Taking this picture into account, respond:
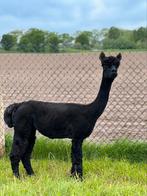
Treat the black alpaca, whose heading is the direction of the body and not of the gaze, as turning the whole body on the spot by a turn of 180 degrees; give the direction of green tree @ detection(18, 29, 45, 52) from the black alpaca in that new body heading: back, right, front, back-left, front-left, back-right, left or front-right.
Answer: right

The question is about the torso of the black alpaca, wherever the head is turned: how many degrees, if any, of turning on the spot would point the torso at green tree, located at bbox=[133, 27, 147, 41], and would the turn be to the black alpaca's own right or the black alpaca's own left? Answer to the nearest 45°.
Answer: approximately 90° to the black alpaca's own left

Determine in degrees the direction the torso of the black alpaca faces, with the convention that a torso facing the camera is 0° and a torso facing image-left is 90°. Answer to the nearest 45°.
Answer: approximately 270°

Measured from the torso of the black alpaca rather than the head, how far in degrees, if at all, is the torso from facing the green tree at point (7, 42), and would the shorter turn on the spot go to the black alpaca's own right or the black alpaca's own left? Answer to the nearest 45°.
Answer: approximately 90° to the black alpaca's own left

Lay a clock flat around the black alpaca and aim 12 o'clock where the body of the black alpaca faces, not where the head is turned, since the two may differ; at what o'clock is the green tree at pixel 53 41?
The green tree is roughly at 9 o'clock from the black alpaca.

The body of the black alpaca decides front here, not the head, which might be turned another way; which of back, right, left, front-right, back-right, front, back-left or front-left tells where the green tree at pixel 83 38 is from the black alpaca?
left
